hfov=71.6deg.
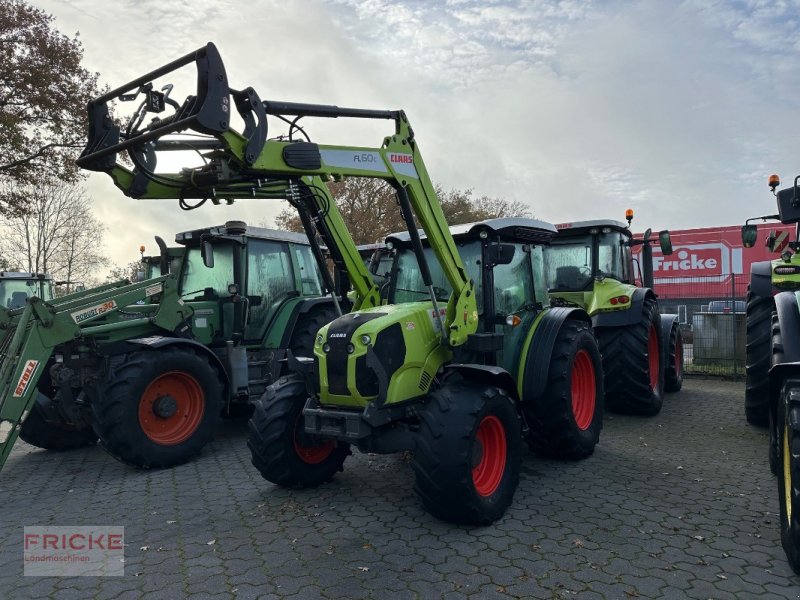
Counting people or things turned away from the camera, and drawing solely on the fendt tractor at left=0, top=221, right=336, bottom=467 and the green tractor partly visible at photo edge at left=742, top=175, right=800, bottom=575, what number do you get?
0

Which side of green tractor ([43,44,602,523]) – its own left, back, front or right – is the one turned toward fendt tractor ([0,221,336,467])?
right

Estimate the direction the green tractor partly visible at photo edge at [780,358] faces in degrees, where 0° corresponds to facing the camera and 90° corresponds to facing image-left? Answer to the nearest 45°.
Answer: approximately 315°

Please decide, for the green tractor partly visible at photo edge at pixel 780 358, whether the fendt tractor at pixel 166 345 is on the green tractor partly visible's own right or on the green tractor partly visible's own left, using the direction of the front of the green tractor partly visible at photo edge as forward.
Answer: on the green tractor partly visible's own right

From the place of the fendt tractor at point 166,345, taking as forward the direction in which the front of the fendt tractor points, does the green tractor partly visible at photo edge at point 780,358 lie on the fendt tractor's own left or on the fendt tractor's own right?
on the fendt tractor's own left

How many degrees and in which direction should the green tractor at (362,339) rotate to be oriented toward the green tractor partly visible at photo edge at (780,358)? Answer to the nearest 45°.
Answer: approximately 135° to its left

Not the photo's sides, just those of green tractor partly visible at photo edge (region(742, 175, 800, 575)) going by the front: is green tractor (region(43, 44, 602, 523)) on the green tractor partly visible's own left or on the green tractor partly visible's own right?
on the green tractor partly visible's own right

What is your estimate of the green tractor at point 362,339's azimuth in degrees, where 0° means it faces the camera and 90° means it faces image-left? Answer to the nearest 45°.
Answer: approximately 45°

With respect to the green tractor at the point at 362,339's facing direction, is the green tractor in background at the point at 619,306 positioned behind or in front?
behind

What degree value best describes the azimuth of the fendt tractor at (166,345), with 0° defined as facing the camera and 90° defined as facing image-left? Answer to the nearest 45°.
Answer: approximately 45°

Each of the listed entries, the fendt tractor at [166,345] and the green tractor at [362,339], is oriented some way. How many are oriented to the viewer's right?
0
